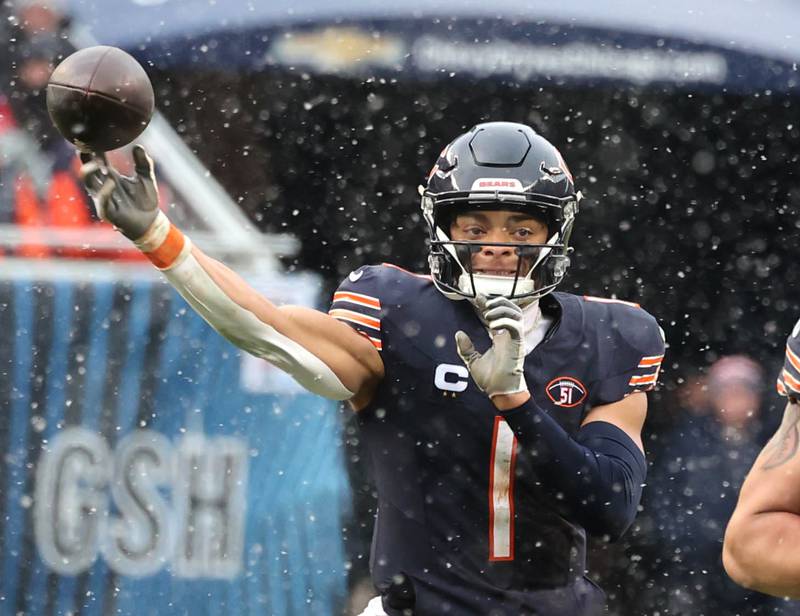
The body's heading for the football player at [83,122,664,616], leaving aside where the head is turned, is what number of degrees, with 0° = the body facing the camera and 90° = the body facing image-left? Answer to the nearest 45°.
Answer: approximately 0°

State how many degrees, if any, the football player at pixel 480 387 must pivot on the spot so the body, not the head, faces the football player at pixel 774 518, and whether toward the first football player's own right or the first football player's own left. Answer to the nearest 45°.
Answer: approximately 45° to the first football player's own left

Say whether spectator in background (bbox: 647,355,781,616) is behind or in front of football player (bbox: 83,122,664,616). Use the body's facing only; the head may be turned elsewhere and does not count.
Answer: behind

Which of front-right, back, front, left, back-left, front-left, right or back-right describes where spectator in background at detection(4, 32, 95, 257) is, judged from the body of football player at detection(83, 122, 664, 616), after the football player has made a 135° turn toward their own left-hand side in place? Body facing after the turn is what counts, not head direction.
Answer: left
